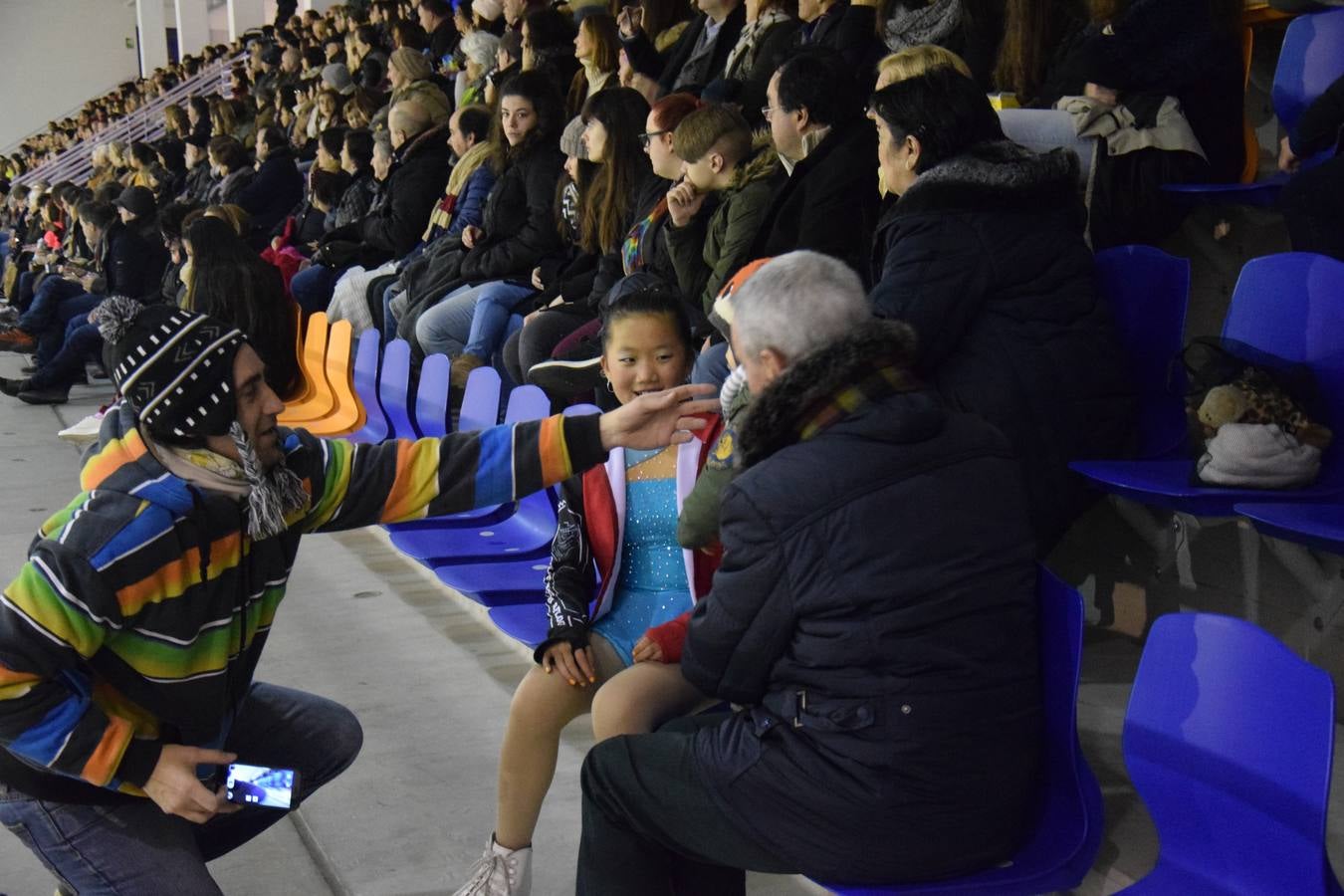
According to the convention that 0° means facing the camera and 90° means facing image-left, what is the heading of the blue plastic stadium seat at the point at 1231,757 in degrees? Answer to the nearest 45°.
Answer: approximately 45°

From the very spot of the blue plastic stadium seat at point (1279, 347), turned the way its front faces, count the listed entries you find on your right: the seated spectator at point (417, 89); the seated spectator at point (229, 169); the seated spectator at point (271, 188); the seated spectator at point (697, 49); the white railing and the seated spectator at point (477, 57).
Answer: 6

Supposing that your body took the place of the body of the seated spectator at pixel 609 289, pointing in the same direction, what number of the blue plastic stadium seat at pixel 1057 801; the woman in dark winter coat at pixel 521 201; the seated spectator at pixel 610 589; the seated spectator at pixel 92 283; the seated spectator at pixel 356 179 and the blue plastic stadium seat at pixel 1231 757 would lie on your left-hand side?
3

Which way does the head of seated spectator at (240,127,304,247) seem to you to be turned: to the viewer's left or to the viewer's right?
to the viewer's left

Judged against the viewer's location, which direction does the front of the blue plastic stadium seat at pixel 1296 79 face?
facing the viewer and to the left of the viewer

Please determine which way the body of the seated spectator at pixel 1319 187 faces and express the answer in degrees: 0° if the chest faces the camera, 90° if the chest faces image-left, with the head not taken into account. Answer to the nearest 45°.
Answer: approximately 90°

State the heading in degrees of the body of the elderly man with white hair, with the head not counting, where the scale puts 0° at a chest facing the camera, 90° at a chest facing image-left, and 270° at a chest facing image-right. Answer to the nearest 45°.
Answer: approximately 135°

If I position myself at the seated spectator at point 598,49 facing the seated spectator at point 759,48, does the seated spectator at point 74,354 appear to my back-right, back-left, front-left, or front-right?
back-right

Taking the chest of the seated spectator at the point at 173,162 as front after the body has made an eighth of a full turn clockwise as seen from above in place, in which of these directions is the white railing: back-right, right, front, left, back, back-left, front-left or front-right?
front-right

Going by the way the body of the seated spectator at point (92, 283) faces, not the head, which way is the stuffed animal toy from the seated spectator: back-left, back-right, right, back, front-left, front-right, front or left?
left

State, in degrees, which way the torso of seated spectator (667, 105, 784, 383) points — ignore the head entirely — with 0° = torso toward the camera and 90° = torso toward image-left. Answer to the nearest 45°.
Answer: approximately 90°

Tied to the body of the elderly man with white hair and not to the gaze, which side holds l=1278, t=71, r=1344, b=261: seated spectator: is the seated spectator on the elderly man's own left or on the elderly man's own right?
on the elderly man's own right

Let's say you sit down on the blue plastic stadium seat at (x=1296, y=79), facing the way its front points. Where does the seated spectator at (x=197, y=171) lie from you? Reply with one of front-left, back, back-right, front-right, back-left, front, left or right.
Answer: right

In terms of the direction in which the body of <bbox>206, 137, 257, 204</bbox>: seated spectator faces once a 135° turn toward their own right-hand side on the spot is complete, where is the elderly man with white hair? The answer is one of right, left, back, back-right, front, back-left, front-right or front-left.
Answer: back-right

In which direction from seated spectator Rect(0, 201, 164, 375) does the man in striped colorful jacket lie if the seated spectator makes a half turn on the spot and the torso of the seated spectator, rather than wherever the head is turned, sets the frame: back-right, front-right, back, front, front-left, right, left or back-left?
right

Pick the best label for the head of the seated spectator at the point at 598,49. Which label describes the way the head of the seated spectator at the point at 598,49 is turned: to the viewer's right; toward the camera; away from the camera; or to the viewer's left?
to the viewer's left

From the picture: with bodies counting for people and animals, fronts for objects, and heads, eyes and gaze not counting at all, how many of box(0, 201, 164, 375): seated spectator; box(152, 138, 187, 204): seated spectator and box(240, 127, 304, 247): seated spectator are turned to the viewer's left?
3

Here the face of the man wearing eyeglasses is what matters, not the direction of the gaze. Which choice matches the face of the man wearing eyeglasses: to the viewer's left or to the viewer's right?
to the viewer's left

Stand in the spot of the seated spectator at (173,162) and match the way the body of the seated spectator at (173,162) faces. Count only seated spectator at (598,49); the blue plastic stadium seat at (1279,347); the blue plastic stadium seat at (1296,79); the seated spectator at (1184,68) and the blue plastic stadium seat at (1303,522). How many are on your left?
5
